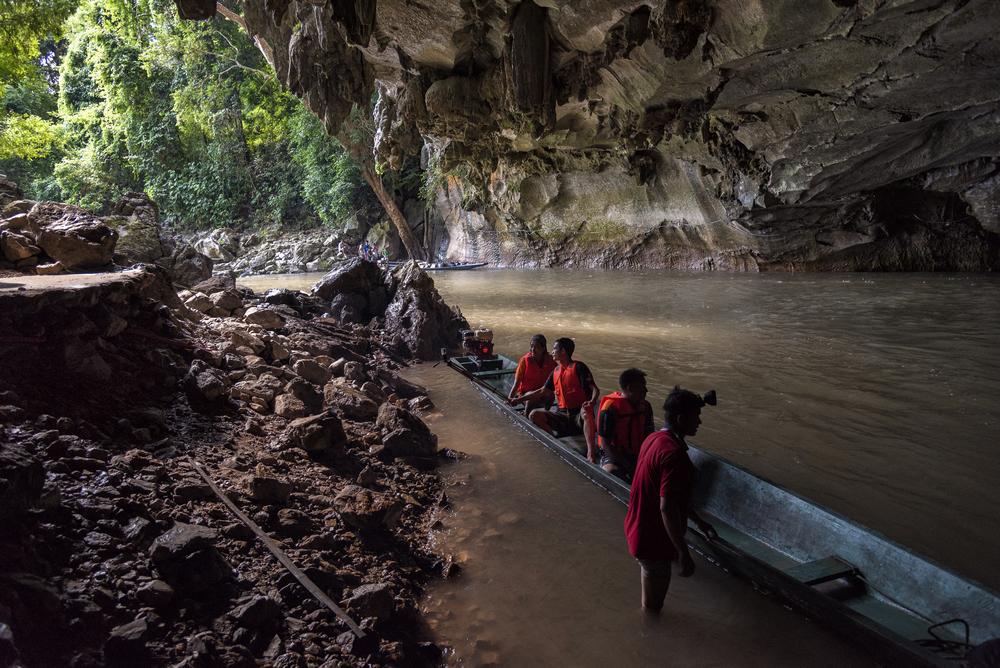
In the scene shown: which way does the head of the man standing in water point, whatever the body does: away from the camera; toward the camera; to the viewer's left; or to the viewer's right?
to the viewer's right

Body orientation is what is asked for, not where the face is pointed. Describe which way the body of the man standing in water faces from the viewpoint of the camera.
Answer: to the viewer's right

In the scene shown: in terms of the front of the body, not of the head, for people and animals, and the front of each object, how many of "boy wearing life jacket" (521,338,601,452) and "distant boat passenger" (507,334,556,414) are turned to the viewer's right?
0

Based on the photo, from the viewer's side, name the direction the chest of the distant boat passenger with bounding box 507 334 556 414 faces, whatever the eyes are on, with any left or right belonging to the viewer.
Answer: facing the viewer and to the left of the viewer

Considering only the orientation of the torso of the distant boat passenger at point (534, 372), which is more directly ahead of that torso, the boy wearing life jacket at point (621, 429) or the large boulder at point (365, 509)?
the large boulder

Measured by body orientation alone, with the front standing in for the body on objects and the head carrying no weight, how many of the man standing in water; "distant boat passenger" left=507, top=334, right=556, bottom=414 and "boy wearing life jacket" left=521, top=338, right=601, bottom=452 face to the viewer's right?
1

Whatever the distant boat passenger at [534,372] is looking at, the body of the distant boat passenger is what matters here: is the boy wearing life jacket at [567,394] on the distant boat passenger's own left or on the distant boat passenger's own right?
on the distant boat passenger's own left
